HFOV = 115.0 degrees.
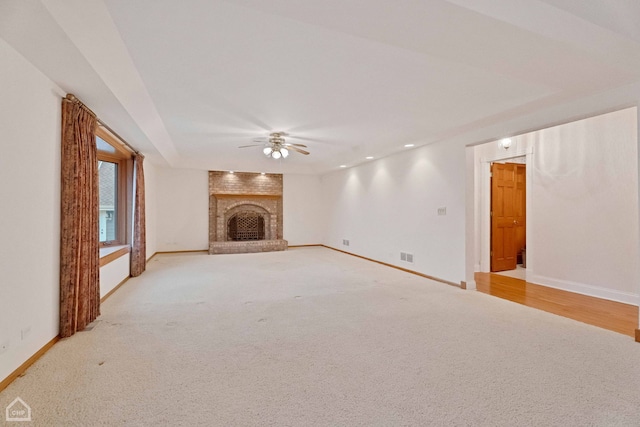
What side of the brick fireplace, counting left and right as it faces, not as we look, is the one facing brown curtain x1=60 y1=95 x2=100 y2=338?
front

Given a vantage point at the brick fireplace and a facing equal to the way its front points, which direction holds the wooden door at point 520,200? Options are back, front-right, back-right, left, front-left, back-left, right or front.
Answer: front-left

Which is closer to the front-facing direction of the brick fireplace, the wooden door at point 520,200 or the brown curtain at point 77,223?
the brown curtain

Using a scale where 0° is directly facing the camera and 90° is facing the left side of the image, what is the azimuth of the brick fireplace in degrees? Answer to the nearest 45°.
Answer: approximately 0°

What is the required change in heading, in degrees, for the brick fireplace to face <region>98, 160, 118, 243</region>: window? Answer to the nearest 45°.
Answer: approximately 45° to its right

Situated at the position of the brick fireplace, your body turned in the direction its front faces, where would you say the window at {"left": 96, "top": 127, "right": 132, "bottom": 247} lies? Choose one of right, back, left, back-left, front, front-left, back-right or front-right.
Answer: front-right
